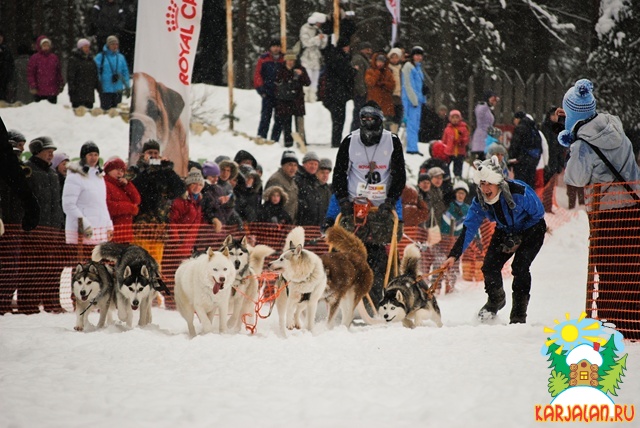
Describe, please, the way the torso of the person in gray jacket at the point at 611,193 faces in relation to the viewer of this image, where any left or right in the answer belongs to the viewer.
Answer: facing away from the viewer and to the left of the viewer

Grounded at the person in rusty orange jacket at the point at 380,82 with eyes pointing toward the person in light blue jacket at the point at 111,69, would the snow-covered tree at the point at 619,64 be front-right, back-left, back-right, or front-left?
back-right

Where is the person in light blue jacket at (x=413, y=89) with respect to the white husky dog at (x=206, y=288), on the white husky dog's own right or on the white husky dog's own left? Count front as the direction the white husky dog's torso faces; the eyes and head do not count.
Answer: on the white husky dog's own left

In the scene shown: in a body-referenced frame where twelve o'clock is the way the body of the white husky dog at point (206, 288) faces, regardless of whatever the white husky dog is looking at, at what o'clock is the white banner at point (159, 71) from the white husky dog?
The white banner is roughly at 7 o'clock from the white husky dog.

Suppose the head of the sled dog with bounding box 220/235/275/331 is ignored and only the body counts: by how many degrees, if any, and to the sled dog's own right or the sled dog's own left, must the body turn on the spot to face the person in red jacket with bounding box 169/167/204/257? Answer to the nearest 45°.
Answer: approximately 135° to the sled dog's own right

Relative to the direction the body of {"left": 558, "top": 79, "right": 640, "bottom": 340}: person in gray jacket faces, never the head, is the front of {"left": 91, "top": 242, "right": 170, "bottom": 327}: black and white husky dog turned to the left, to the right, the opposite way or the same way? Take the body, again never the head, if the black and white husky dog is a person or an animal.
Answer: the opposite way

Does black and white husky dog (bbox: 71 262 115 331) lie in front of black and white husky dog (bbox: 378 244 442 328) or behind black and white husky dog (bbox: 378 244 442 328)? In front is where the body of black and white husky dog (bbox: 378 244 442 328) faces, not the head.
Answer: in front

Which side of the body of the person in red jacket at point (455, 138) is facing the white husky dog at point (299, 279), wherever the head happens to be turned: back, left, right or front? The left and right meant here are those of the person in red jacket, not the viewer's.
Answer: front

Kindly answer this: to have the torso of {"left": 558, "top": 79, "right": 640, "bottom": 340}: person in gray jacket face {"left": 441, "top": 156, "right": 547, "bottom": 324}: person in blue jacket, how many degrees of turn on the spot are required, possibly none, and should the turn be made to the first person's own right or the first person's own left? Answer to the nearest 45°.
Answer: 0° — they already face them

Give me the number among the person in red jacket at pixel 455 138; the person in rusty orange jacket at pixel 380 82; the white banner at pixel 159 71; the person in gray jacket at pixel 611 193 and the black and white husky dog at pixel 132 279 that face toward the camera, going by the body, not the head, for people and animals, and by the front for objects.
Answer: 4

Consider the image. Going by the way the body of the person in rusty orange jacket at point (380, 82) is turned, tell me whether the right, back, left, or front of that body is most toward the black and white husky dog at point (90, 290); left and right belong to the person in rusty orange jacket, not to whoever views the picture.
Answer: front

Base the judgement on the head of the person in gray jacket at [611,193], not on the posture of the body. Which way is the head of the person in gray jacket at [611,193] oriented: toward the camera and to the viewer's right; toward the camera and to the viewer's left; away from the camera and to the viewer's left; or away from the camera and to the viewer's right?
away from the camera and to the viewer's left

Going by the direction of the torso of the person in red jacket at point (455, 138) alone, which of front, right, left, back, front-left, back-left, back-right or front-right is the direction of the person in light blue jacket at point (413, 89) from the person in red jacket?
back-right

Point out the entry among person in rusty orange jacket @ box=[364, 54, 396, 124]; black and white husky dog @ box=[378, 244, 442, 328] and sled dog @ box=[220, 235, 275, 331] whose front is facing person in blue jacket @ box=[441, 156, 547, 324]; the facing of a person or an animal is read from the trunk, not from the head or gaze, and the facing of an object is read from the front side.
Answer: the person in rusty orange jacket

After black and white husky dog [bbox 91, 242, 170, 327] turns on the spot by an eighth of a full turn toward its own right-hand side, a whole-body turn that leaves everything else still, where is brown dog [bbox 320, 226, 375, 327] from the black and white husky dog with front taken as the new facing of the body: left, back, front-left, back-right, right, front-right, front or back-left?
back-left

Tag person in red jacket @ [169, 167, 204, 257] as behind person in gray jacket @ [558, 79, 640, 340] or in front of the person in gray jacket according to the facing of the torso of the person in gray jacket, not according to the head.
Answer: in front
